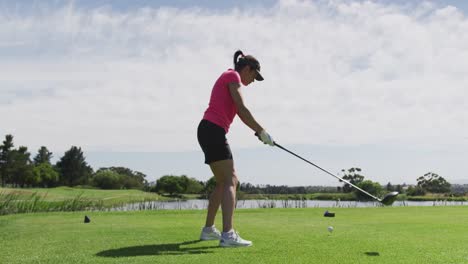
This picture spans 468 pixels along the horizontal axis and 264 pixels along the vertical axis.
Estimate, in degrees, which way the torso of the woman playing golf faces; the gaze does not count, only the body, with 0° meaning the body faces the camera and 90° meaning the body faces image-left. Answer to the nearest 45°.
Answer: approximately 270°
